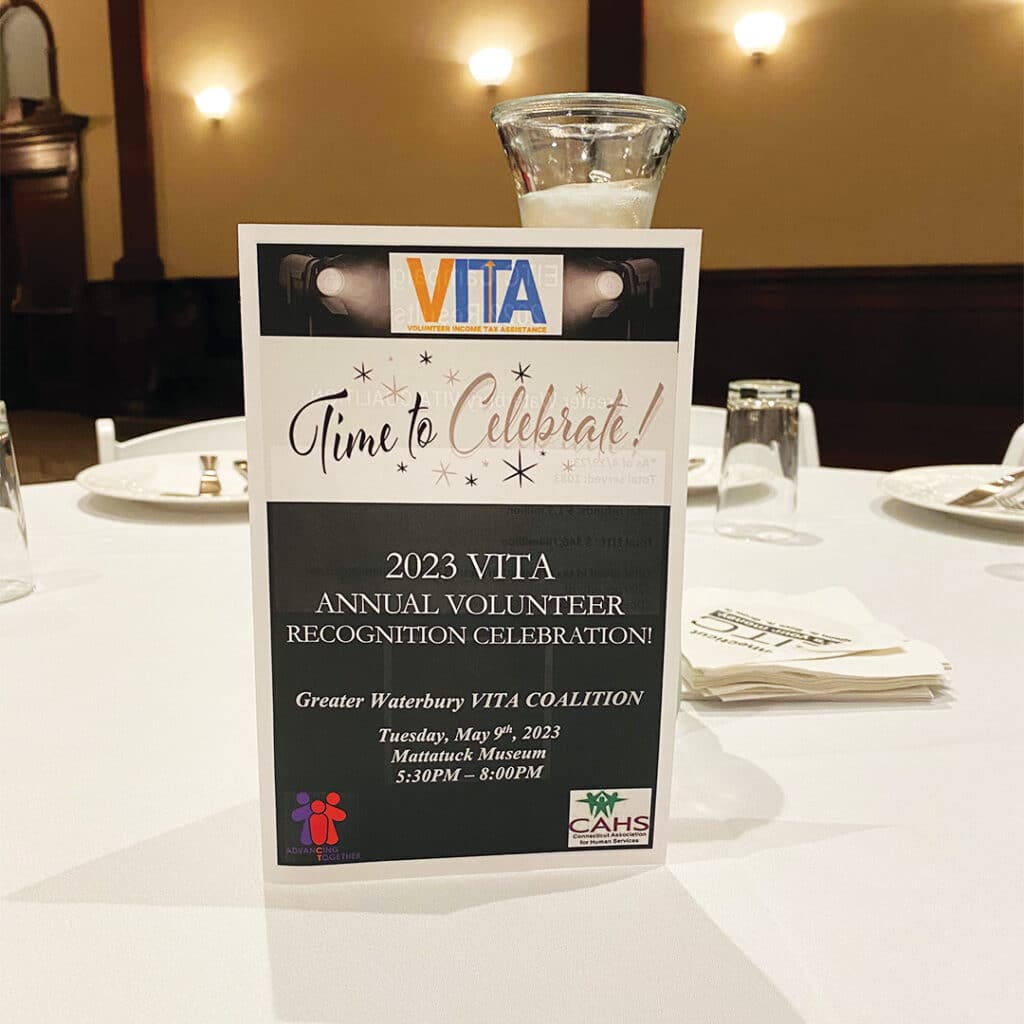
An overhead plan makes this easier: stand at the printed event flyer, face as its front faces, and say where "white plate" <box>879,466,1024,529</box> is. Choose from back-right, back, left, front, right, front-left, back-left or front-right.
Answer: back-left

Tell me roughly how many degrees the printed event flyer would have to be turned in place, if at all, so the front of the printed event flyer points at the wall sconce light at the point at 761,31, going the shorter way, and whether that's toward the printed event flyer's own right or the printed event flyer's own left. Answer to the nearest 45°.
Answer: approximately 180°

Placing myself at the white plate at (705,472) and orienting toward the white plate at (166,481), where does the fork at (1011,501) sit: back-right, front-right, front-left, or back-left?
back-left

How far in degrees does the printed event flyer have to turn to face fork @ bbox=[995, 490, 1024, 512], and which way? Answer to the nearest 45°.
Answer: approximately 135° to its left

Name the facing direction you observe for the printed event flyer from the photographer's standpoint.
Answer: facing the viewer

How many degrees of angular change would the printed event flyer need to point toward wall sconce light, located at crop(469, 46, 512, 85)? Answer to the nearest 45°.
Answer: approximately 180°

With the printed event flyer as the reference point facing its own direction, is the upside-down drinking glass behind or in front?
behind

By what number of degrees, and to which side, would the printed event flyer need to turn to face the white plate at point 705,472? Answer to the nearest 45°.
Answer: approximately 180°

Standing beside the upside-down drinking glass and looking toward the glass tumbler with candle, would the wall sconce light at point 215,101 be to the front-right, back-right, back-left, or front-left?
back-right

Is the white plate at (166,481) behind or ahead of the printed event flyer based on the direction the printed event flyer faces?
behind

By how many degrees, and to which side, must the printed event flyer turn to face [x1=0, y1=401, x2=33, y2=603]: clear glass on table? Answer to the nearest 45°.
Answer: approximately 135° to its right
